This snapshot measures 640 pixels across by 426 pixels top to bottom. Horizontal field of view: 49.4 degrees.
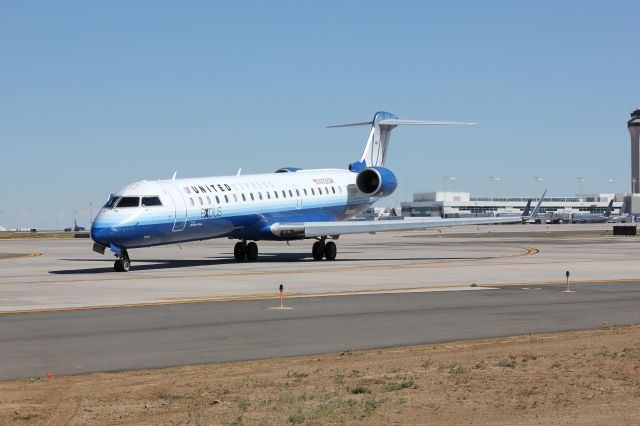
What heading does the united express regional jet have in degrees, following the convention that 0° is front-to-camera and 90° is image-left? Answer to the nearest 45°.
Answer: approximately 45°
